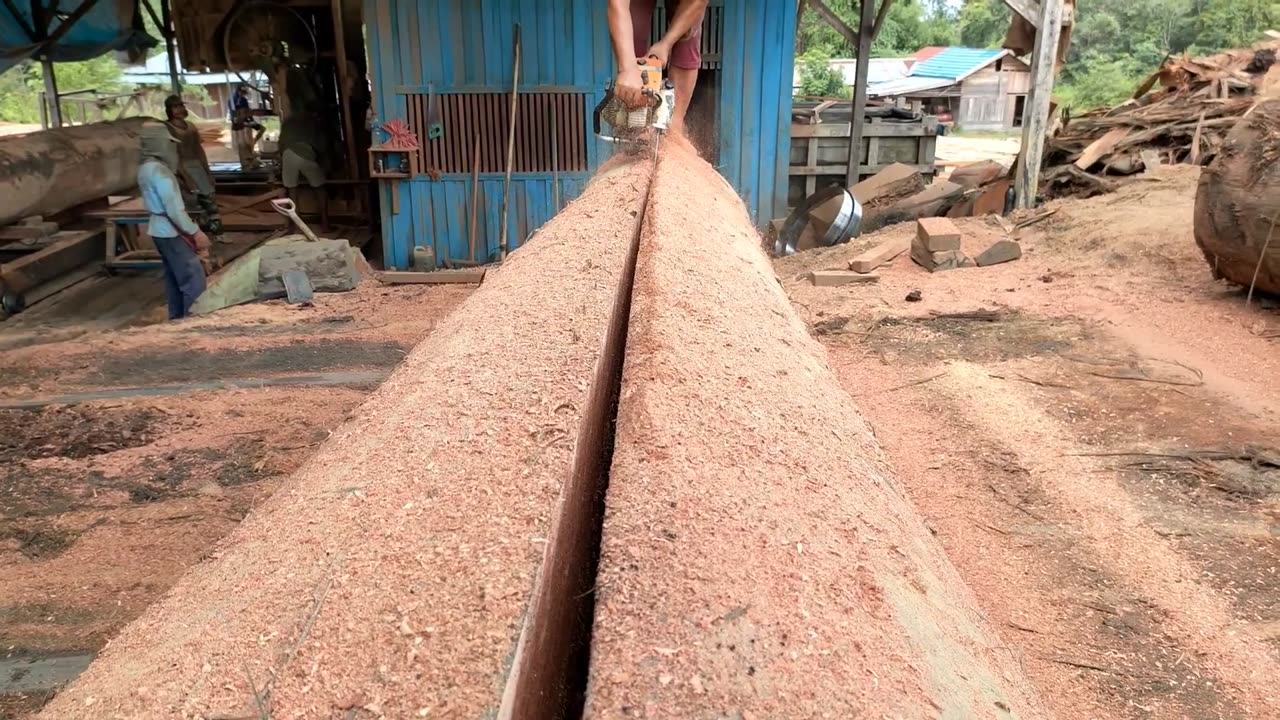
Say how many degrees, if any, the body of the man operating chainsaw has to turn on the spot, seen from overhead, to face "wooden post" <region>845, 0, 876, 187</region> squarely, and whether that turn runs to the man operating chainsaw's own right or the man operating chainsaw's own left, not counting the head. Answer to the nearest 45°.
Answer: approximately 135° to the man operating chainsaw's own left

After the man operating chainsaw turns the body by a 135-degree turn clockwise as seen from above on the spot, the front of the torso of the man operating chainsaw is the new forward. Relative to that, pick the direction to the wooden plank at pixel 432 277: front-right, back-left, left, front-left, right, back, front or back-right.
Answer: front

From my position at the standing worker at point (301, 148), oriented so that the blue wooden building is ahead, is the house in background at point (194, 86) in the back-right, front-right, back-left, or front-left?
back-left

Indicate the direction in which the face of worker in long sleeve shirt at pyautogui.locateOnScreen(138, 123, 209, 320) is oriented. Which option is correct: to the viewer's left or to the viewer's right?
to the viewer's right

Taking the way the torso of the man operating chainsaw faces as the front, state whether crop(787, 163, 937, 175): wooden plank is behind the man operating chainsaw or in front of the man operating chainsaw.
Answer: behind

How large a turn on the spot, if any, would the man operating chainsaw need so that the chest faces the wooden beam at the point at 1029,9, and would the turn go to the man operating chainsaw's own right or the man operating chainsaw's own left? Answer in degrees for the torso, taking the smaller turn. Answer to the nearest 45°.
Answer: approximately 135° to the man operating chainsaw's own left

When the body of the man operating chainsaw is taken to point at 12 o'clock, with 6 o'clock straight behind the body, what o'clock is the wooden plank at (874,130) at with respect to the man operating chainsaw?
The wooden plank is roughly at 7 o'clock from the man operating chainsaw.

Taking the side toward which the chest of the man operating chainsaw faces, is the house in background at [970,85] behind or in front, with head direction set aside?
behind

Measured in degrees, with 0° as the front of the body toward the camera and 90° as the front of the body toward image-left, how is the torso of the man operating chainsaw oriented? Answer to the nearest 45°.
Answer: approximately 0°
